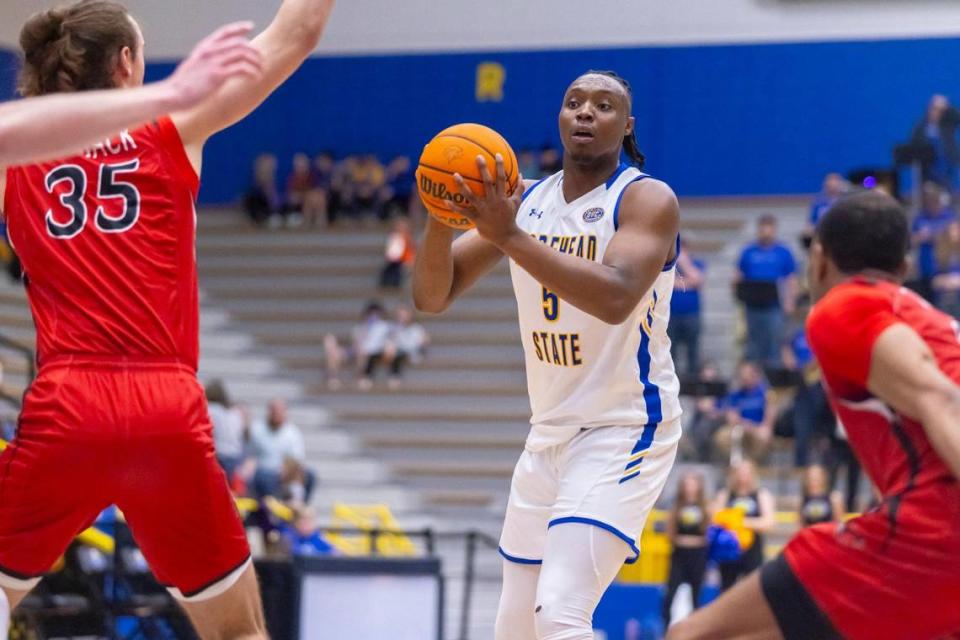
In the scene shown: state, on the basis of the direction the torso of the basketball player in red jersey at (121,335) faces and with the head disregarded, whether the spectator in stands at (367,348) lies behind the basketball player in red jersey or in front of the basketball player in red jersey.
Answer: in front

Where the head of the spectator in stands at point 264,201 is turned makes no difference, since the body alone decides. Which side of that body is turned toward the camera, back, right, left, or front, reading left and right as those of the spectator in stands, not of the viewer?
front

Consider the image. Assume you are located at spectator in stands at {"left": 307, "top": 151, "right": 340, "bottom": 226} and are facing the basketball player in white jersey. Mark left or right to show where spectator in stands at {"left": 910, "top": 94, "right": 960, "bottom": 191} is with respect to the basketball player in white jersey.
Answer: left

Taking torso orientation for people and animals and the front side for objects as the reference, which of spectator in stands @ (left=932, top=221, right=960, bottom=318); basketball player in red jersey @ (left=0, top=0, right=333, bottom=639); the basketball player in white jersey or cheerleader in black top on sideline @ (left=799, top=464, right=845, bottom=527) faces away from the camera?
the basketball player in red jersey

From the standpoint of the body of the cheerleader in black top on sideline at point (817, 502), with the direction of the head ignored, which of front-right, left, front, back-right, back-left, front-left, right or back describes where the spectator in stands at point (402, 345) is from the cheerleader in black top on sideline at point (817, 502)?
back-right

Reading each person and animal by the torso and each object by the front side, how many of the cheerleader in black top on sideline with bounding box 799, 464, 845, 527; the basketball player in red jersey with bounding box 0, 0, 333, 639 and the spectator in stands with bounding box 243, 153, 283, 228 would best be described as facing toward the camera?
2

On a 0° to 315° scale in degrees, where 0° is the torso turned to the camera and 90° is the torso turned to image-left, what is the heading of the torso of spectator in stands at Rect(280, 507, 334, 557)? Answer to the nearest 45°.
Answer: approximately 0°

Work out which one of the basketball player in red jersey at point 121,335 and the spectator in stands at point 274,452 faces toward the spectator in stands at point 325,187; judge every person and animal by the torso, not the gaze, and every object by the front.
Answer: the basketball player in red jersey

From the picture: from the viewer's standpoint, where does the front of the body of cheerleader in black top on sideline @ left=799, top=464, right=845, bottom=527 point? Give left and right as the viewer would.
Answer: facing the viewer

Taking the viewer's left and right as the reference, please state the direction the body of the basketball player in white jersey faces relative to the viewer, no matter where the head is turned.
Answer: facing the viewer and to the left of the viewer
